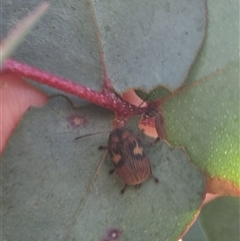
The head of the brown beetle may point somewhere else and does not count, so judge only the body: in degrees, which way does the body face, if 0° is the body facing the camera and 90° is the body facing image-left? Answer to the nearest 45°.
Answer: approximately 180°
